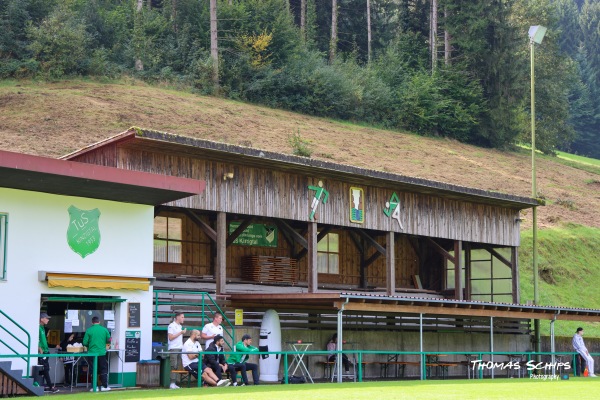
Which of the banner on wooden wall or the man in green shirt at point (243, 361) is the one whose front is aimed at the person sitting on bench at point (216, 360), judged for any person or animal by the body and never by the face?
the banner on wooden wall

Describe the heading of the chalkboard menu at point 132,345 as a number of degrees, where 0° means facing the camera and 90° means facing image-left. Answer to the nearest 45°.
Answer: approximately 0°

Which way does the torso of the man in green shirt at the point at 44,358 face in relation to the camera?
to the viewer's right

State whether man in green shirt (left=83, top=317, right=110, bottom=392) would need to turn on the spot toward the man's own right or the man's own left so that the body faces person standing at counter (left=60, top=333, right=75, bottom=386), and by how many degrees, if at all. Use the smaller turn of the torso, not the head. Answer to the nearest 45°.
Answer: approximately 45° to the man's own left

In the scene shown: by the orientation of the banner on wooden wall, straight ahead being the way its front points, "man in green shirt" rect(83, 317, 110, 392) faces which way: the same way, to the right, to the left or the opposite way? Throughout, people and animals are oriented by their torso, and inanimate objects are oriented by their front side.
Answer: the opposite way

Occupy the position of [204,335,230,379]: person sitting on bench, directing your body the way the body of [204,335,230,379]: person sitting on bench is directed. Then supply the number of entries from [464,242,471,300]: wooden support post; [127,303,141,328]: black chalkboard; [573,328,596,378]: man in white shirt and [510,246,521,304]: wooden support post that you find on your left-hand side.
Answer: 3
